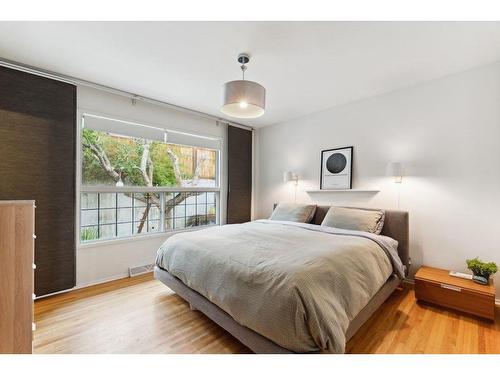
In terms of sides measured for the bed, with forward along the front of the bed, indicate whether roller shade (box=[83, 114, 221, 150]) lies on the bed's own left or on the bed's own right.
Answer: on the bed's own right

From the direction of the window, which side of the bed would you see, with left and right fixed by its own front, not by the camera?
right

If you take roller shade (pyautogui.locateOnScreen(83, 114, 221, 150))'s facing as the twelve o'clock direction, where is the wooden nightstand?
The wooden nightstand is roughly at 12 o'clock from the roller shade.

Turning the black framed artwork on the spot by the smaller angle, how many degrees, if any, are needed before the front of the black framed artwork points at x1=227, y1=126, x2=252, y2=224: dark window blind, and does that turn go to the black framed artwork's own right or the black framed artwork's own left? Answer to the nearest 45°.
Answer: approximately 45° to the black framed artwork's own right

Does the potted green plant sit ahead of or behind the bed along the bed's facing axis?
behind

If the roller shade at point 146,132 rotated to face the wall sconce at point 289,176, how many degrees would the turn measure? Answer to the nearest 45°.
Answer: approximately 45° to its left

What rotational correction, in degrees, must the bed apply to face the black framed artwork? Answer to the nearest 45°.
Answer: approximately 180°

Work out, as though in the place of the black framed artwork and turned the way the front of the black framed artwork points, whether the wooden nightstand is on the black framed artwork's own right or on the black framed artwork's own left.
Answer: on the black framed artwork's own left

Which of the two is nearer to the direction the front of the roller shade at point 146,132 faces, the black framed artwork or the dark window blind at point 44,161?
the black framed artwork

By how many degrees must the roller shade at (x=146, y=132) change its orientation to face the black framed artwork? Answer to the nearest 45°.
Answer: approximately 45° to its left

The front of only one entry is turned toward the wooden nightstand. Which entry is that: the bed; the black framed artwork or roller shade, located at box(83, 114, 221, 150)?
the roller shade

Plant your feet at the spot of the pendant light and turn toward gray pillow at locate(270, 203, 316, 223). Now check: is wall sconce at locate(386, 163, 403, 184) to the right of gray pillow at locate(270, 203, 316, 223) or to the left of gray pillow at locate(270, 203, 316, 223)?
right

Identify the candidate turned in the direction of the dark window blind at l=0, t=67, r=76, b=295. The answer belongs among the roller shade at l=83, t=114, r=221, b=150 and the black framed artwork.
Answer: the black framed artwork
